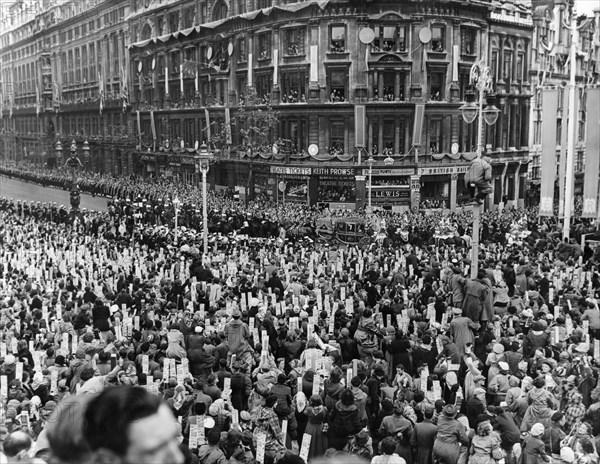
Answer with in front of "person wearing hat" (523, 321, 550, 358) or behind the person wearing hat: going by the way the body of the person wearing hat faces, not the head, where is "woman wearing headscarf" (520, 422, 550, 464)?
behind

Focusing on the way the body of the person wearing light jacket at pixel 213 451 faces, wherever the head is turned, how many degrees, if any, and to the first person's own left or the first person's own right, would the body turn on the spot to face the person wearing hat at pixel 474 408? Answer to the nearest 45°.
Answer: approximately 90° to the first person's own right

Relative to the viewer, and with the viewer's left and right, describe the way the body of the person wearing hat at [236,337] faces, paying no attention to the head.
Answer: facing away from the viewer

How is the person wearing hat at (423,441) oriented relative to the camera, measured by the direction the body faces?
away from the camera

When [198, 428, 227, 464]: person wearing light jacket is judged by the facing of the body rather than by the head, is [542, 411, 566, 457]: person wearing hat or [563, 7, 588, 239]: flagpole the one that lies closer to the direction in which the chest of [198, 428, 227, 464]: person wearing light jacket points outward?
the flagpole

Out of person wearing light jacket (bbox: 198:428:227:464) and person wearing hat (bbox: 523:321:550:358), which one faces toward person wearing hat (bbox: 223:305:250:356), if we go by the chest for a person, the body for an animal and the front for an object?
person wearing light jacket (bbox: 198:428:227:464)

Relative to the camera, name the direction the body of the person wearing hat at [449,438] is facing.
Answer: away from the camera

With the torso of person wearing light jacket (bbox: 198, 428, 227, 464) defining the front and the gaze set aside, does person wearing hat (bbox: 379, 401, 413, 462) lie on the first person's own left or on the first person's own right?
on the first person's own right

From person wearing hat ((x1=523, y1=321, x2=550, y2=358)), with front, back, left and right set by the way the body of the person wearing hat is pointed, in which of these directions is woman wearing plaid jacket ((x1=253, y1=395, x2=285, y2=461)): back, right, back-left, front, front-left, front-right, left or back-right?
back-left

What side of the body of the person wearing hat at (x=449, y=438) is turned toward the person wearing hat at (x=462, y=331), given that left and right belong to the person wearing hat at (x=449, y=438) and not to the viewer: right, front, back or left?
front

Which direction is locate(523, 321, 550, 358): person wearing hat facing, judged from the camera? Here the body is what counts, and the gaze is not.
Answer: away from the camera

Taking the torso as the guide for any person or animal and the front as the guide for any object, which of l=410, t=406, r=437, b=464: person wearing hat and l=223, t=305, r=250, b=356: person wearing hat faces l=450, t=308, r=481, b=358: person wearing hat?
l=410, t=406, r=437, b=464: person wearing hat

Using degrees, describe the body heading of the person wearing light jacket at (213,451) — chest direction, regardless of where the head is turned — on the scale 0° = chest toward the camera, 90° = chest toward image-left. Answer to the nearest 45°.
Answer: approximately 180°
